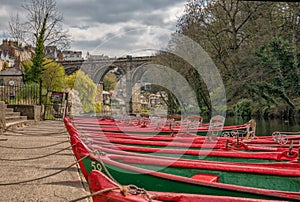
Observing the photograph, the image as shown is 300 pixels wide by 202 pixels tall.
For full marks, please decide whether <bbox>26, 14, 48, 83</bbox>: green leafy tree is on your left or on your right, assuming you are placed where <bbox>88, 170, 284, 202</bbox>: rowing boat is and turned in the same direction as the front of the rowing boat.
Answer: on your right

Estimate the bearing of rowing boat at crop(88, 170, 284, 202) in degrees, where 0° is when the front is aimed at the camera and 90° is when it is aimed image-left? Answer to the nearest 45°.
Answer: approximately 90°

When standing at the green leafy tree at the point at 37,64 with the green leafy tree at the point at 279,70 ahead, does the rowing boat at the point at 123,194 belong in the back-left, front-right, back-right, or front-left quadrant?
front-right

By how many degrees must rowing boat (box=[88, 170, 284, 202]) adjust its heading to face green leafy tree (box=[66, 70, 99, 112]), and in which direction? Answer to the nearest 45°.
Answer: approximately 90° to its right

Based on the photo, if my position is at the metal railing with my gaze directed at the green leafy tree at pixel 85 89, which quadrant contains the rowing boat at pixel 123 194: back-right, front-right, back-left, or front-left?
back-right

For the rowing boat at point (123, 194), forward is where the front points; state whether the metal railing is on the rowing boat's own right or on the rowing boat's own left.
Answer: on the rowing boat's own right

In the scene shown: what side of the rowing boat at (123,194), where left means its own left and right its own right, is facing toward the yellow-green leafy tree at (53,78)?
right
